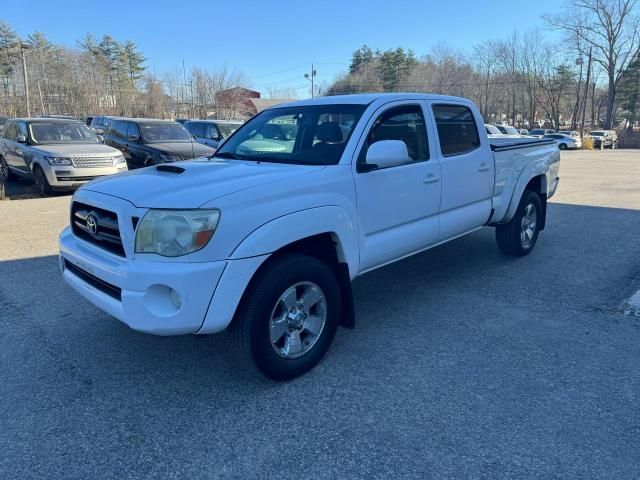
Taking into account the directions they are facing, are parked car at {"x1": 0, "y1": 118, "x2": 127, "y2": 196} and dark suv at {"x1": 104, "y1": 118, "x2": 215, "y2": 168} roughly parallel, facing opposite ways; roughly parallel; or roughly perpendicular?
roughly parallel

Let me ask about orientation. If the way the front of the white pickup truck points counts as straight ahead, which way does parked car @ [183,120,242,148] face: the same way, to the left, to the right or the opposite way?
to the left

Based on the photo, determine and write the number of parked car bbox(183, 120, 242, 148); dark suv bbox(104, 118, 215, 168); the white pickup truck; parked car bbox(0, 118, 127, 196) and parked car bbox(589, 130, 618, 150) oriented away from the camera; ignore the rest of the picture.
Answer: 0

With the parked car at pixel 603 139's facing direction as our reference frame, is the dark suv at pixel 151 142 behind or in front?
in front

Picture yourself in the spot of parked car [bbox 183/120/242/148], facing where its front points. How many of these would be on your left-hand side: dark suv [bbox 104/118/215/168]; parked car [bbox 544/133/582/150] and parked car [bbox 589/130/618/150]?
2

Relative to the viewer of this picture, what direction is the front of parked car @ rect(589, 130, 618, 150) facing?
facing the viewer and to the left of the viewer

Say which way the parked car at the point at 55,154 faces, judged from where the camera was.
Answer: facing the viewer and to the right of the viewer

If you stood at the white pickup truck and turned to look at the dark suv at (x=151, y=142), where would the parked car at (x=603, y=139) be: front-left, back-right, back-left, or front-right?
front-right

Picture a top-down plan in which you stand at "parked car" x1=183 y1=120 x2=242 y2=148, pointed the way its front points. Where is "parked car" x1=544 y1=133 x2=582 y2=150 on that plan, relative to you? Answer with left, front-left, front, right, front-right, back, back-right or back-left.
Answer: left

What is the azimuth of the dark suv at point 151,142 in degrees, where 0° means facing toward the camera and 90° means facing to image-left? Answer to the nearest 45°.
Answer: approximately 315°
